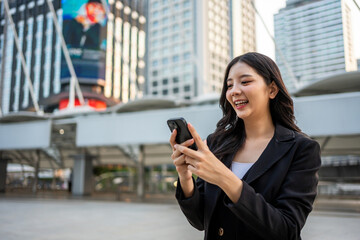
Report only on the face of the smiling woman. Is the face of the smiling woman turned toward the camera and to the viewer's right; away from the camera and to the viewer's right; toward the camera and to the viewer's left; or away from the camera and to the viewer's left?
toward the camera and to the viewer's left

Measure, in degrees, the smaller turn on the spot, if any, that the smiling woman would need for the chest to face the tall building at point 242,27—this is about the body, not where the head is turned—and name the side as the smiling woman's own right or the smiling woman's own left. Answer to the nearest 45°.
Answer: approximately 135° to the smiling woman's own right

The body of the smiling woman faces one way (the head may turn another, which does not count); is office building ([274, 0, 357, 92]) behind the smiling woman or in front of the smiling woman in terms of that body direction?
behind

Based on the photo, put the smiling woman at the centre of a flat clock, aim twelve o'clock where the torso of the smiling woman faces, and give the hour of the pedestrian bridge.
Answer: The pedestrian bridge is roughly at 4 o'clock from the smiling woman.

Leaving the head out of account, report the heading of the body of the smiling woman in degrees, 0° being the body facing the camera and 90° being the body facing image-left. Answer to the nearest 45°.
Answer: approximately 45°
